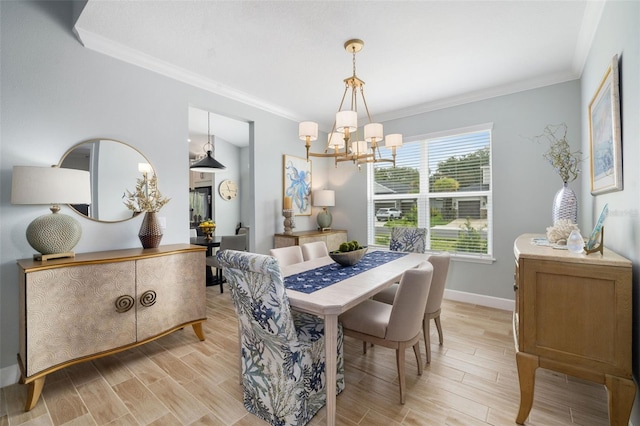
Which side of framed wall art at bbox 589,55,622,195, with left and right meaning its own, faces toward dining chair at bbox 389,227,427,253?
front

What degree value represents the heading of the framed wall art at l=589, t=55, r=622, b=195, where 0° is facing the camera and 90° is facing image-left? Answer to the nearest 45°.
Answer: approximately 90°

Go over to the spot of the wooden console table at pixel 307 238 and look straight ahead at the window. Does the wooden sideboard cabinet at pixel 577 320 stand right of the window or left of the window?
right

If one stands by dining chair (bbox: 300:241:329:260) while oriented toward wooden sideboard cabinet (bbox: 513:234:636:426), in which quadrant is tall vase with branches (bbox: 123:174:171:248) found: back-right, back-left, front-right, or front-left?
back-right

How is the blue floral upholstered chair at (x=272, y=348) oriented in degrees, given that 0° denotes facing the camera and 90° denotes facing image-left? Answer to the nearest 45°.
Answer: approximately 225°

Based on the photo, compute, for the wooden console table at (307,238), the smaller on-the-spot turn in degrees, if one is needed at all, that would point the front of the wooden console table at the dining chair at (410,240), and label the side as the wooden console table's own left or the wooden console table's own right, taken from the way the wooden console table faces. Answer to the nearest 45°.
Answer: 0° — it already faces it

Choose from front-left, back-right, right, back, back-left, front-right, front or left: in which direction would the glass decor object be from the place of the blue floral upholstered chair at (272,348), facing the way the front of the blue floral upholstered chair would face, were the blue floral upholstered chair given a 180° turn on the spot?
back-left

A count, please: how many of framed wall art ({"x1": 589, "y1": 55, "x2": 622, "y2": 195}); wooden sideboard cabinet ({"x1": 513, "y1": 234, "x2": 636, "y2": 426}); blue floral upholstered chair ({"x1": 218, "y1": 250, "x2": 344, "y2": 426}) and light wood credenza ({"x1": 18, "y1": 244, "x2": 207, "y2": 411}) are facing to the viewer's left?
2

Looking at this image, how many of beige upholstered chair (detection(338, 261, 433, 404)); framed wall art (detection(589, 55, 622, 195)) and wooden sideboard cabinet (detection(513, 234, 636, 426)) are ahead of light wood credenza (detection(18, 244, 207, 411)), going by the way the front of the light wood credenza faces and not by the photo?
3

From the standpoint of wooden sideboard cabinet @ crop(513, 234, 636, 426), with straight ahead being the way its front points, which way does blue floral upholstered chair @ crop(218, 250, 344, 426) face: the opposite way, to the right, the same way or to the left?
to the right

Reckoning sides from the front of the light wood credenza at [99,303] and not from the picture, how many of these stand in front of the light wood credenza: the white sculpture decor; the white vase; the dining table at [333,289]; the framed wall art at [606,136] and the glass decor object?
5

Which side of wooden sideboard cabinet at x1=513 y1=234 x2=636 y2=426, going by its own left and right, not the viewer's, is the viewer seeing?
left

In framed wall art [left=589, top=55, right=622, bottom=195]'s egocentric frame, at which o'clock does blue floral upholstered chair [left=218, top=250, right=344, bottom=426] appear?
The blue floral upholstered chair is roughly at 10 o'clock from the framed wall art.

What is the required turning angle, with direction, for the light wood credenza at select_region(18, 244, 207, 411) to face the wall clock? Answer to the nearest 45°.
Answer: approximately 90° to its left
